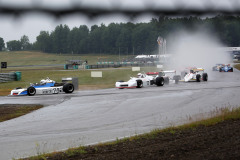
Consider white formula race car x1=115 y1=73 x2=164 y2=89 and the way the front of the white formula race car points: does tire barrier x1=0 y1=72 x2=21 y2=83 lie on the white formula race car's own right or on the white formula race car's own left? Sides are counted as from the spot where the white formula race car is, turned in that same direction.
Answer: on the white formula race car's own right

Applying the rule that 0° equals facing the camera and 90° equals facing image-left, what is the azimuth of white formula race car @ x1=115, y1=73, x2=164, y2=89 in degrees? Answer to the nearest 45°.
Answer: approximately 45°
